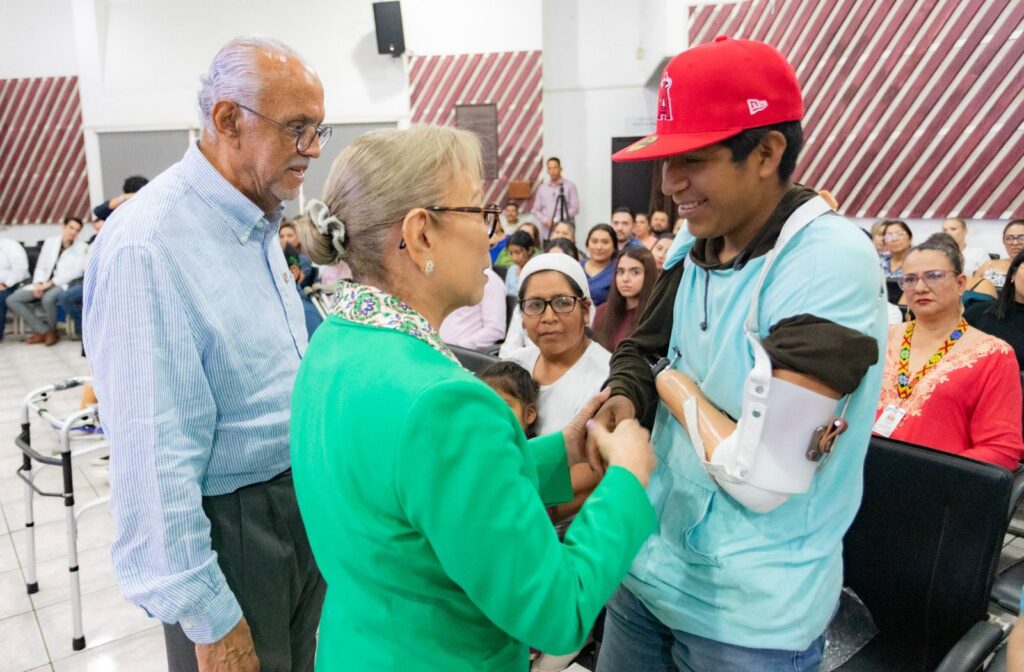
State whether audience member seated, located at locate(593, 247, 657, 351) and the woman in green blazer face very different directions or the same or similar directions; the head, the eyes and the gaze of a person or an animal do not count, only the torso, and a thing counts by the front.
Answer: very different directions

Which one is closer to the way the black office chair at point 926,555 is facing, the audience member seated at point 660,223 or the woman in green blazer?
the woman in green blazer

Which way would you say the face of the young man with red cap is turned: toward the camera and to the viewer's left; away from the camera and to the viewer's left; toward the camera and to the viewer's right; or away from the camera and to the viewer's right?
toward the camera and to the viewer's left

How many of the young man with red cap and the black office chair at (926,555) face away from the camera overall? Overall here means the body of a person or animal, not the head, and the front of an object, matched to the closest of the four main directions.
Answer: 0

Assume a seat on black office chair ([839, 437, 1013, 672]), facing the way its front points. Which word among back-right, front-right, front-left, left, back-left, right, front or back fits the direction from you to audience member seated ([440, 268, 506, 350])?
right

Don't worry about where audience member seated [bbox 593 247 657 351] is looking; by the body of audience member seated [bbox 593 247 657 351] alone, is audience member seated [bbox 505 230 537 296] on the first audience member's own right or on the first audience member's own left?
on the first audience member's own right

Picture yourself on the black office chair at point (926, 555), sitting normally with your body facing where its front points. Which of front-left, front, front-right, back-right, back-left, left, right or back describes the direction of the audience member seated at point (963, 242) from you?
back-right

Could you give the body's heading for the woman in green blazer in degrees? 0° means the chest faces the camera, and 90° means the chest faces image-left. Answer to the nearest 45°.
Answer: approximately 225°

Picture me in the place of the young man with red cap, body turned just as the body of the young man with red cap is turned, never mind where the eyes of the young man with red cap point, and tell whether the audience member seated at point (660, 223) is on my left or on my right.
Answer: on my right

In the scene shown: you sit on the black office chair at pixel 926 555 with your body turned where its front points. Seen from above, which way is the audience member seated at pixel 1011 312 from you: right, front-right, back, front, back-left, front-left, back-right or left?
back-right
